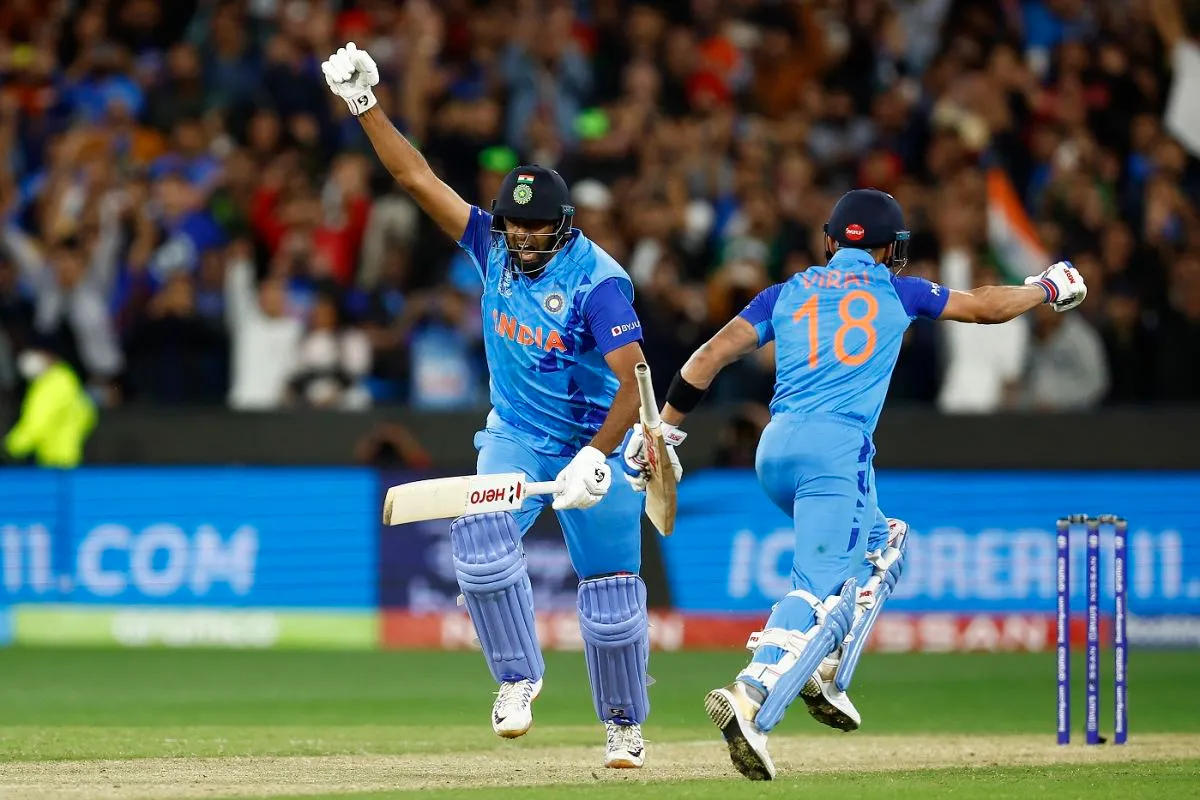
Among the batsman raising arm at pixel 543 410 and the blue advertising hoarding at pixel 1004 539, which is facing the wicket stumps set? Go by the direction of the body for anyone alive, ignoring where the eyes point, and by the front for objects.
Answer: the blue advertising hoarding

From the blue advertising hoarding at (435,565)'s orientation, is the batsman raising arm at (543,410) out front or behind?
out front

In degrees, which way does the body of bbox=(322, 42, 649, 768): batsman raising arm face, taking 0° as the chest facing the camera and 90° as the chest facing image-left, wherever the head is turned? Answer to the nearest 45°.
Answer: approximately 0°

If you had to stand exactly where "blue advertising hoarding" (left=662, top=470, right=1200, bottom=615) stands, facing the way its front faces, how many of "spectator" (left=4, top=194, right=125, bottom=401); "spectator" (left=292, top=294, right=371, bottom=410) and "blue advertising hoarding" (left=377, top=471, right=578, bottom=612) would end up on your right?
3

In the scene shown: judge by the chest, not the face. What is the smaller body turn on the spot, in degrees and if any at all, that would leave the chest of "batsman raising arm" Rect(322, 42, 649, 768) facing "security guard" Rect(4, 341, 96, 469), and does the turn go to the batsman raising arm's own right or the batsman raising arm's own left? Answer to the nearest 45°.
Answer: approximately 135° to the batsman raising arm's own right

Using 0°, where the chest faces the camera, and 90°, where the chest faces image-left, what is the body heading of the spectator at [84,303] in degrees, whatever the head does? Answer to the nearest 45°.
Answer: approximately 0°

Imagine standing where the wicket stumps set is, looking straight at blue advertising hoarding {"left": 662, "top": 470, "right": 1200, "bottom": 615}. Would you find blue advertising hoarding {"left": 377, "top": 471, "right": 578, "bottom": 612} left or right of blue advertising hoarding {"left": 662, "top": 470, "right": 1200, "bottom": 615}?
left

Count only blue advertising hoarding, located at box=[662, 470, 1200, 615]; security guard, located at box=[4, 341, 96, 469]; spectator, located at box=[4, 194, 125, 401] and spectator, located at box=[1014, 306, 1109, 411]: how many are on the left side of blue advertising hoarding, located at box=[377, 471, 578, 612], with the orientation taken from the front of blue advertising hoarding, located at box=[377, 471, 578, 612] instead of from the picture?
2

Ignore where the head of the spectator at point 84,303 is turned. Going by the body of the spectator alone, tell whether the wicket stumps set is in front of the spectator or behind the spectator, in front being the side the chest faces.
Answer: in front
